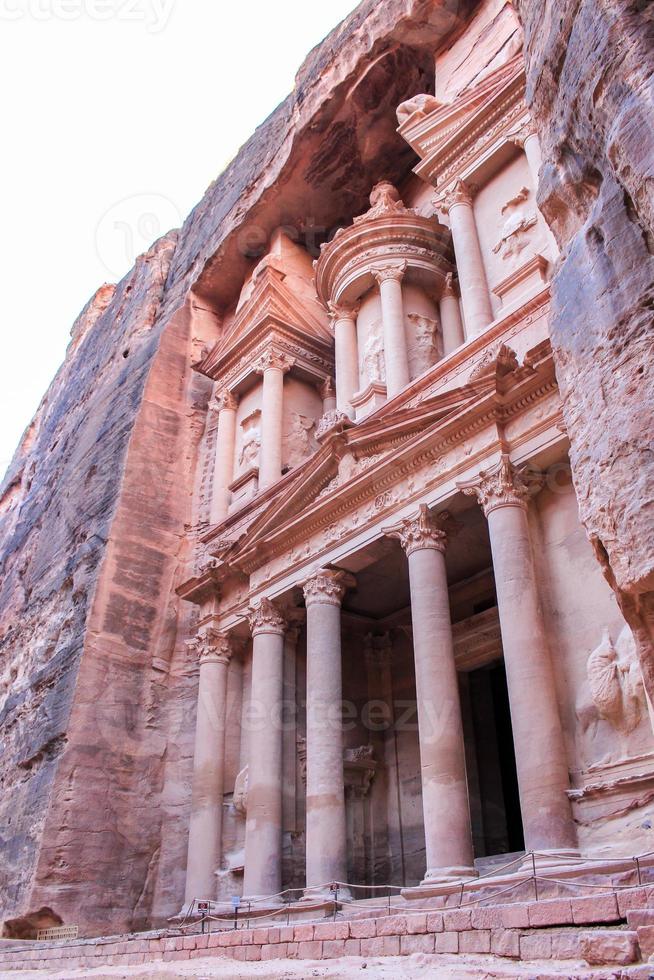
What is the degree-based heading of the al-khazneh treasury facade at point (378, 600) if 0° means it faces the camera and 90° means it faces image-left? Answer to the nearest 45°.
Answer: approximately 45°

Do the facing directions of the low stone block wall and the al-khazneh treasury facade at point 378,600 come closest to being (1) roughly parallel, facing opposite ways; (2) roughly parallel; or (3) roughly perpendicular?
roughly parallel

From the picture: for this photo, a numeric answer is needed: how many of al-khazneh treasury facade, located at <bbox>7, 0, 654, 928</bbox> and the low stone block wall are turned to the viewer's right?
0
